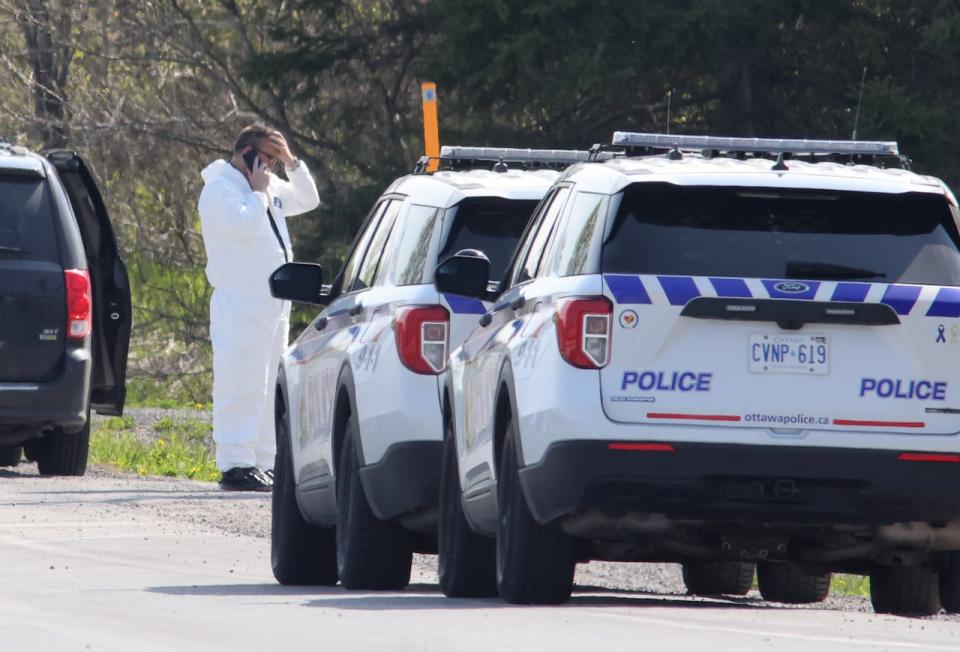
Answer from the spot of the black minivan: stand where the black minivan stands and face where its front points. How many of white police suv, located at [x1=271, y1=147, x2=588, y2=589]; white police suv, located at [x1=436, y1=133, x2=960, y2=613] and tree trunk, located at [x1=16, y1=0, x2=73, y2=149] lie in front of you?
1

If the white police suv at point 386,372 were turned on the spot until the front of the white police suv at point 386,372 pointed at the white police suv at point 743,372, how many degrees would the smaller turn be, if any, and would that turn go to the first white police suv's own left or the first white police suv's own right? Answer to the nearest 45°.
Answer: approximately 135° to the first white police suv's own right

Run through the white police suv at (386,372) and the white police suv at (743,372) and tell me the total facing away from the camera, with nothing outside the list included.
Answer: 2

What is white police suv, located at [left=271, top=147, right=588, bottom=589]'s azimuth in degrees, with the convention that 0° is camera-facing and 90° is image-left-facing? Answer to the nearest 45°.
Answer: approximately 180°

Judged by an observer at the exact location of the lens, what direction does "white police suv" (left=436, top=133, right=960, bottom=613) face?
facing away from the viewer

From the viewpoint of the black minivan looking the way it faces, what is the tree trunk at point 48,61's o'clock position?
The tree trunk is roughly at 12 o'clock from the black minivan.

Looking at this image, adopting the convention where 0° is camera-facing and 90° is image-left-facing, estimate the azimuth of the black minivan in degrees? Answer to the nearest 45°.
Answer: approximately 180°

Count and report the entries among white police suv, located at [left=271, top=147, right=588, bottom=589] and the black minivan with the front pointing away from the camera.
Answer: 2

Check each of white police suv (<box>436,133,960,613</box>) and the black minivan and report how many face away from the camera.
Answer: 2
